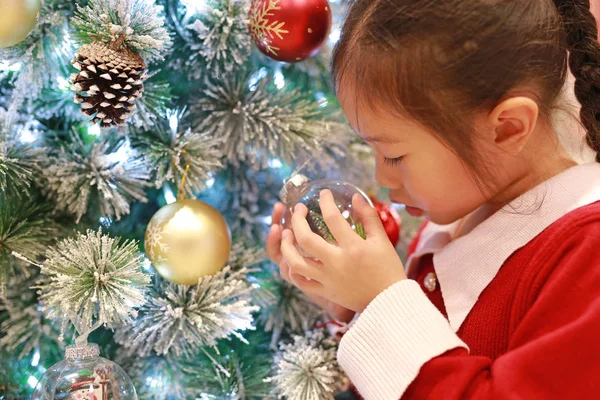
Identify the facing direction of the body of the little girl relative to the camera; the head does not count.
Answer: to the viewer's left

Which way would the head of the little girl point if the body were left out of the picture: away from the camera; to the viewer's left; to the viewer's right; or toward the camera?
to the viewer's left
